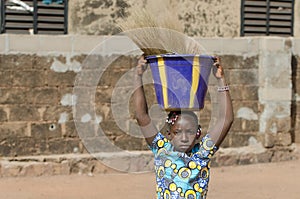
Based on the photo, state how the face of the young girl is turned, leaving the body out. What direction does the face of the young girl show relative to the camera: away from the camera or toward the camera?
toward the camera

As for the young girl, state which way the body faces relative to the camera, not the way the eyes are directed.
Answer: toward the camera
